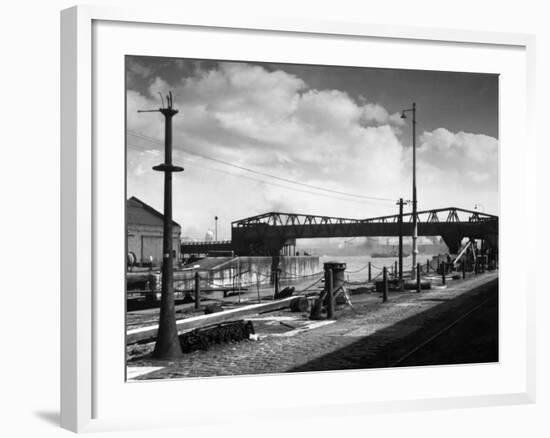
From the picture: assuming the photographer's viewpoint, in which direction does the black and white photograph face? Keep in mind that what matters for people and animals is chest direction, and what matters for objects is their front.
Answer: facing the viewer and to the right of the viewer

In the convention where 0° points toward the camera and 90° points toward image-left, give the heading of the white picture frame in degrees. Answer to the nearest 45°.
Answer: approximately 315°
